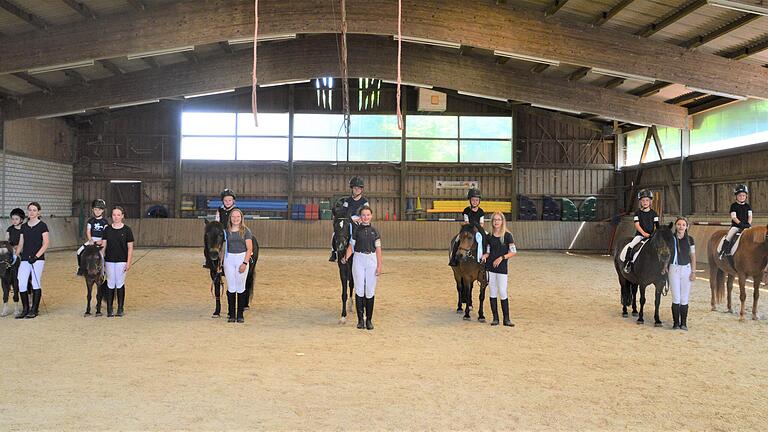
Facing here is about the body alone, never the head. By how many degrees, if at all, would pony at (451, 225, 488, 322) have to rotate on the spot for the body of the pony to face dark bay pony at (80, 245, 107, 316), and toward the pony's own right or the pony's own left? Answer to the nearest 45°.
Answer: approximately 90° to the pony's own right

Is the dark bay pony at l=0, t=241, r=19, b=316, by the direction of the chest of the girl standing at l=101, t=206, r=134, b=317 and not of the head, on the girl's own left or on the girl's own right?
on the girl's own right

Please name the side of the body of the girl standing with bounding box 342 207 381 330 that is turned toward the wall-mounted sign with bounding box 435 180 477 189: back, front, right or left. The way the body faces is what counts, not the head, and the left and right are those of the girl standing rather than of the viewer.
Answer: back

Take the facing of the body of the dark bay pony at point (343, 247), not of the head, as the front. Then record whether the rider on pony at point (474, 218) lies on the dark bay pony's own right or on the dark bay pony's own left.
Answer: on the dark bay pony's own left

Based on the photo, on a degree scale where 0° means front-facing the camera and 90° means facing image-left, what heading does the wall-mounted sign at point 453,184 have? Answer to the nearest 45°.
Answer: approximately 0°

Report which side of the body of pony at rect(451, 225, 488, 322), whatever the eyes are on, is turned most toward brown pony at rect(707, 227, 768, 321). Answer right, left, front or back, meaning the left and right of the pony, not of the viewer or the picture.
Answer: left
